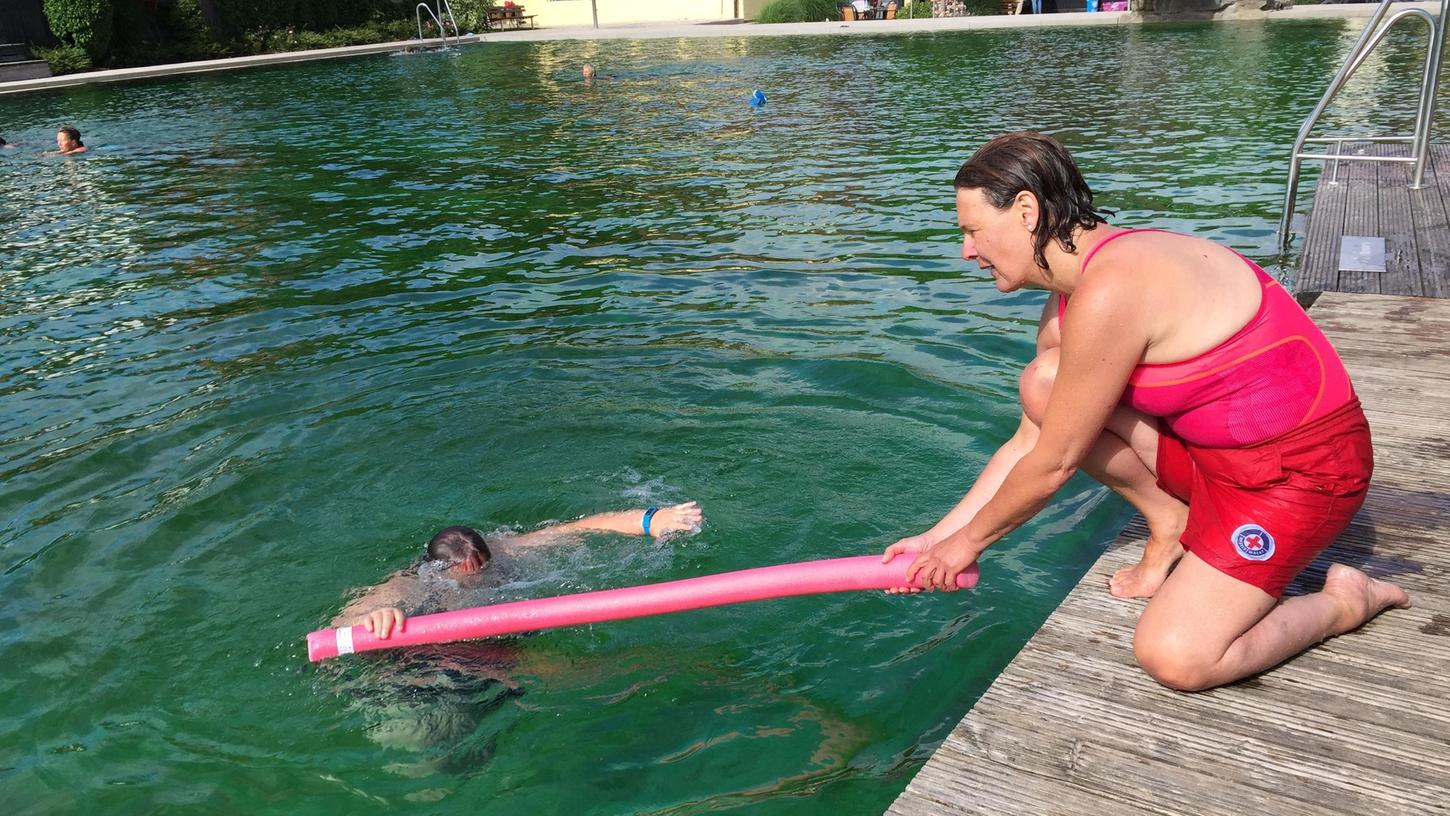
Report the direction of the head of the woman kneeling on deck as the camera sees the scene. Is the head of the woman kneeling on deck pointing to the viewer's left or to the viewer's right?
to the viewer's left

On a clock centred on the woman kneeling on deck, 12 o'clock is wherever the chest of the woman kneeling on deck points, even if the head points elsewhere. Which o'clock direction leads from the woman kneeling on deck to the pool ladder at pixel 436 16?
The pool ladder is roughly at 2 o'clock from the woman kneeling on deck.

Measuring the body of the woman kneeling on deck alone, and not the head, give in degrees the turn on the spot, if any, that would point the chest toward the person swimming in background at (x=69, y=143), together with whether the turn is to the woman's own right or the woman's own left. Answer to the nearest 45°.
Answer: approximately 45° to the woman's own right

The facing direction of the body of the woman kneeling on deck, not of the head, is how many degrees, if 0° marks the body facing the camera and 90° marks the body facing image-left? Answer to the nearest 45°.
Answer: approximately 90°

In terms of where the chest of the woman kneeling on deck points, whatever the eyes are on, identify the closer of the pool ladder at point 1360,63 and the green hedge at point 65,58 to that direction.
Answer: the green hedge

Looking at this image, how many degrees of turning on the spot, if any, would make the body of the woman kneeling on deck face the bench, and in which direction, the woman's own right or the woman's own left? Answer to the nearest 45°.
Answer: approximately 45° to the woman's own right

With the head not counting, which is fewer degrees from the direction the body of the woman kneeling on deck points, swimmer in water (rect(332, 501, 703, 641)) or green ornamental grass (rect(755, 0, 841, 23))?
the swimmer in water

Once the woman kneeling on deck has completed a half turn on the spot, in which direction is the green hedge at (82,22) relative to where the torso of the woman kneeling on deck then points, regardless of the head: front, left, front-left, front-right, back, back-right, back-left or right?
back-left

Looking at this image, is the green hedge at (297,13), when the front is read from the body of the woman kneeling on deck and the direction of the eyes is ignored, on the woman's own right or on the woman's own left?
on the woman's own right
